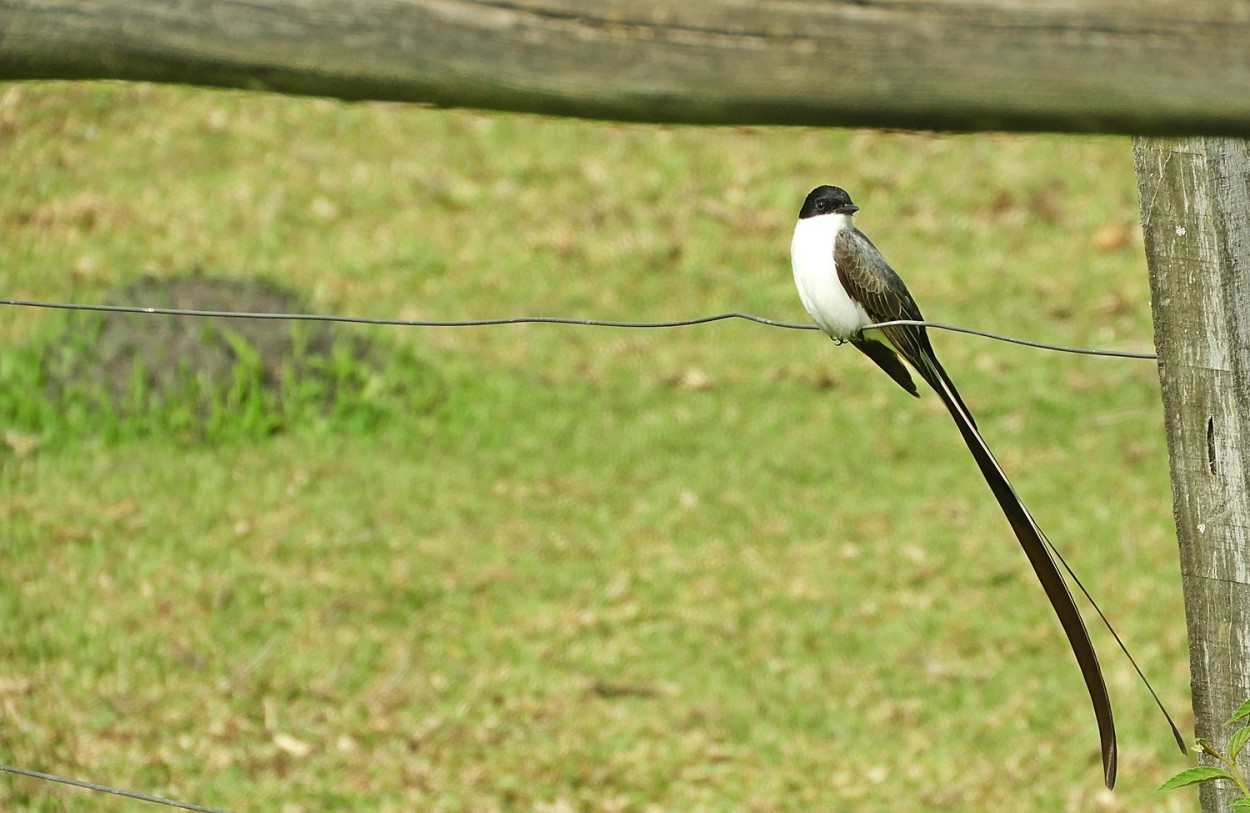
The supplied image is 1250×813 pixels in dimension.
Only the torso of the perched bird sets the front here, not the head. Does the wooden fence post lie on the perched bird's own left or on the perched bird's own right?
on the perched bird's own left

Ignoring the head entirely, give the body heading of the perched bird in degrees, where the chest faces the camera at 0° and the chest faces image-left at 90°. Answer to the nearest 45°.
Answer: approximately 45°

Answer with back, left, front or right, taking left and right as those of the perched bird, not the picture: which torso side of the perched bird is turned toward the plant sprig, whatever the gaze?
left
